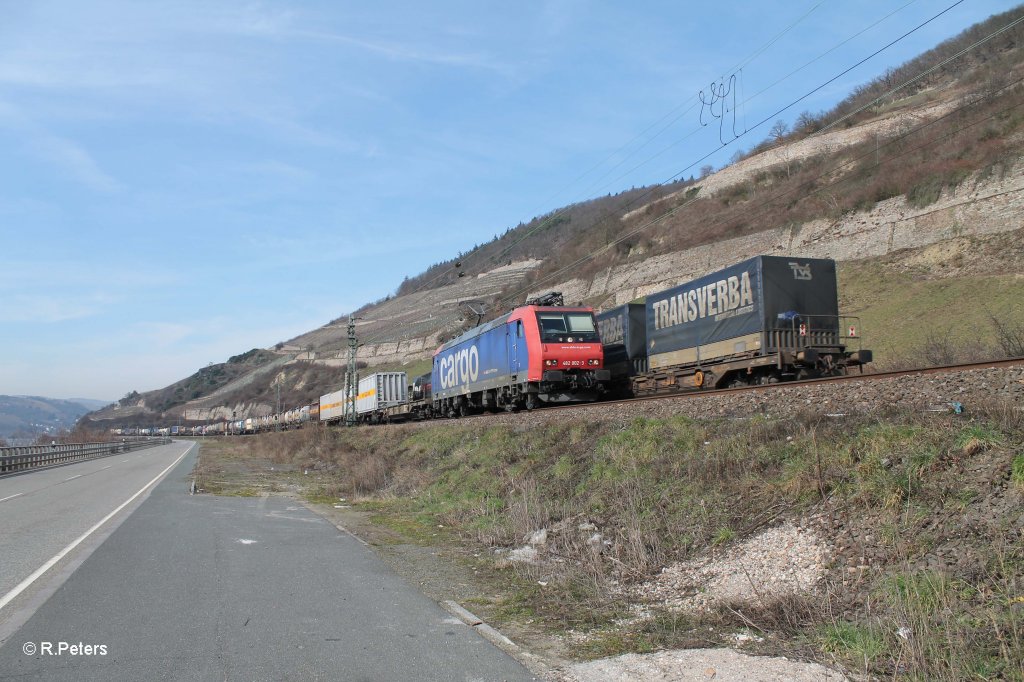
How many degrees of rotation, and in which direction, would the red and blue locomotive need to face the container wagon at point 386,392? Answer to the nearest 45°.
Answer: approximately 135° to its left

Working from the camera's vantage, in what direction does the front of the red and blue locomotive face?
facing the viewer and to the right of the viewer
